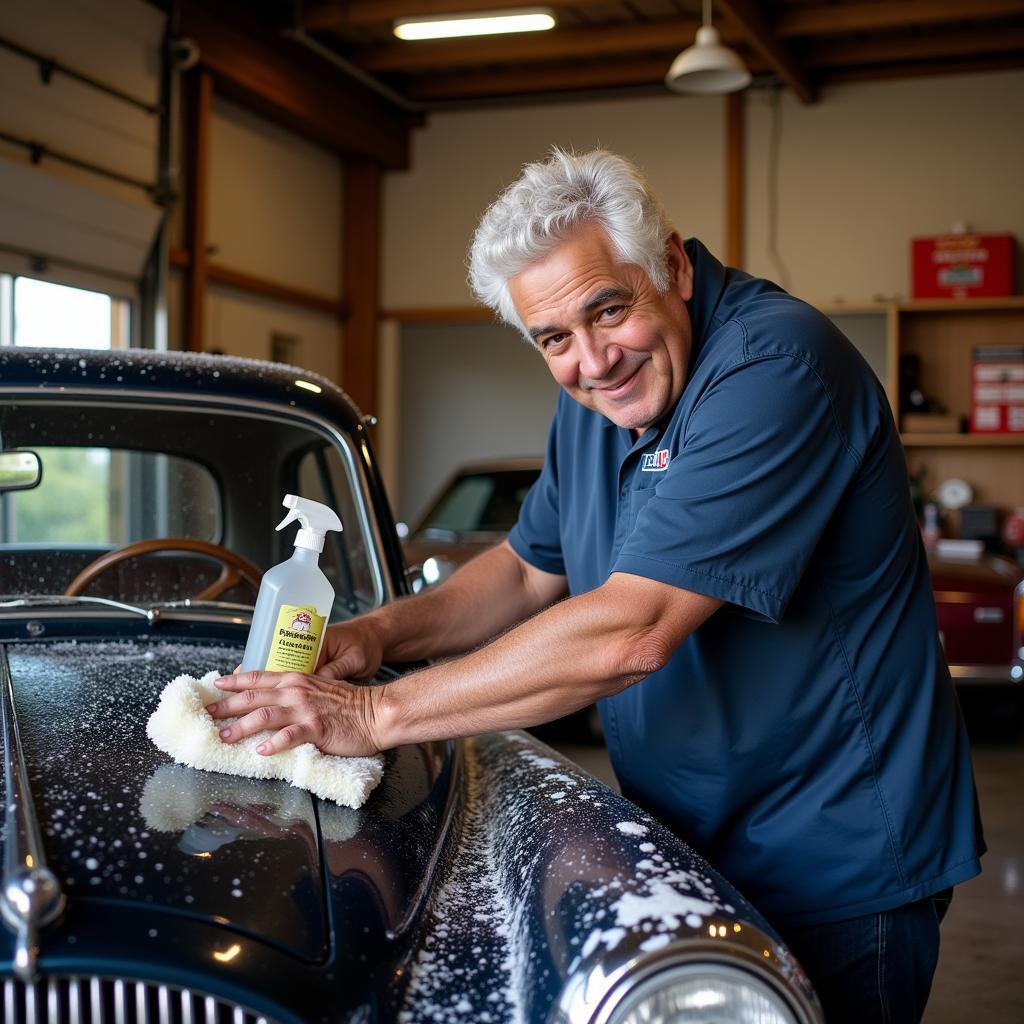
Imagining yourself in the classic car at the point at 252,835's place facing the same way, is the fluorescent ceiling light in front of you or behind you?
behind

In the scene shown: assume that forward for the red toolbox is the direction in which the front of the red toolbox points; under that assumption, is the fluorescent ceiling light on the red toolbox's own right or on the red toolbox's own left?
on the red toolbox's own right

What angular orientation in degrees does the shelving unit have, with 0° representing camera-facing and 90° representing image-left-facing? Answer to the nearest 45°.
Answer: approximately 0°

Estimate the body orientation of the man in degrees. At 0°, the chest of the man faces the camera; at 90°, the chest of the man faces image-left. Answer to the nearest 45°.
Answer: approximately 45°

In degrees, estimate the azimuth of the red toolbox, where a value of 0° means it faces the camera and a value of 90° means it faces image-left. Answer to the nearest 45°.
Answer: approximately 0°

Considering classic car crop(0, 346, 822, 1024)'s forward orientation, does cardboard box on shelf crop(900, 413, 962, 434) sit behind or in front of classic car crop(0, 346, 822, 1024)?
behind

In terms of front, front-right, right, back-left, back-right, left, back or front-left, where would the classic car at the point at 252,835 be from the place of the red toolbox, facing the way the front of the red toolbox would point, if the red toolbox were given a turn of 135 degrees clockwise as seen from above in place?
back-left
